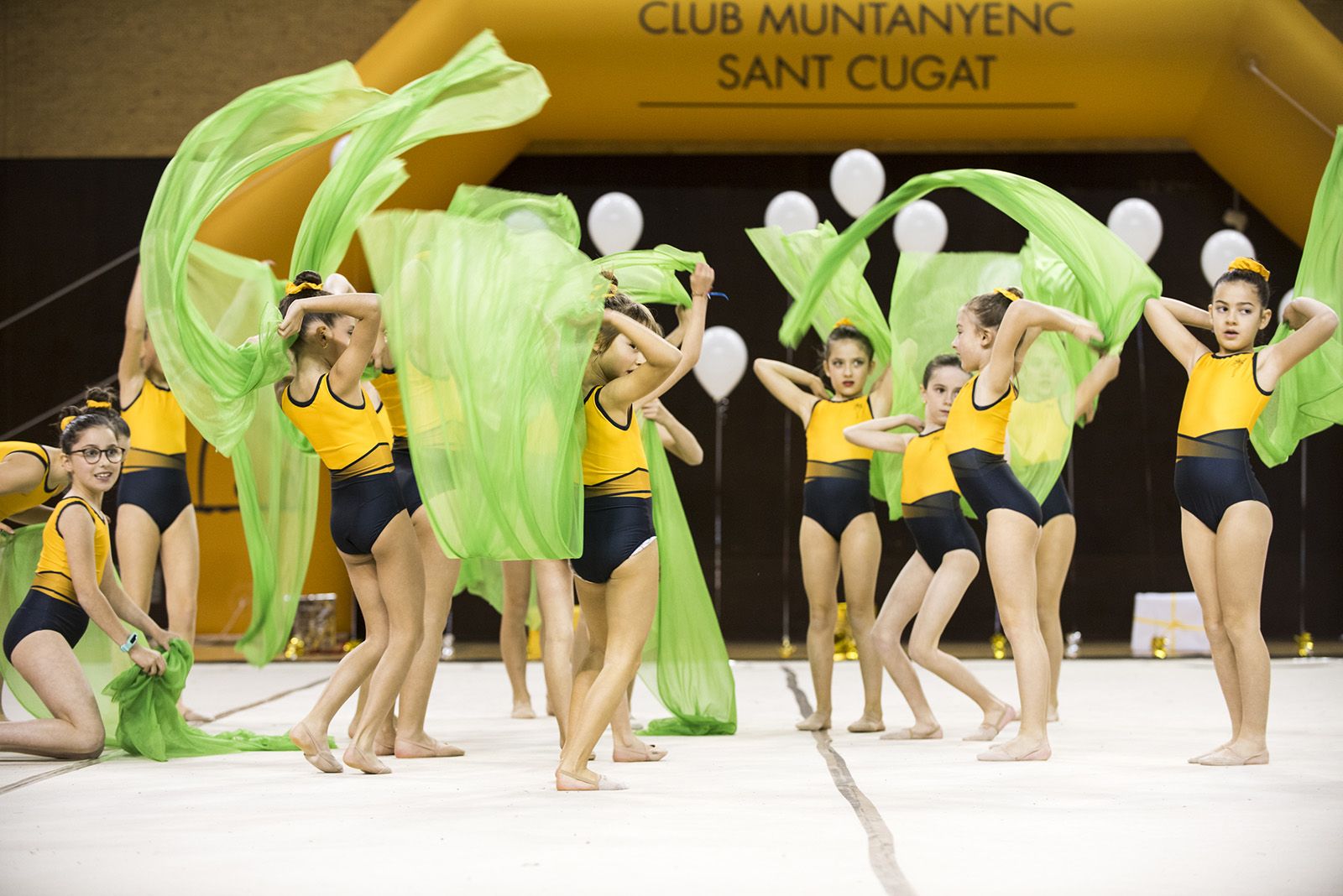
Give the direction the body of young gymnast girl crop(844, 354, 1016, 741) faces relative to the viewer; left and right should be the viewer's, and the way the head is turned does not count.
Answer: facing the viewer and to the left of the viewer

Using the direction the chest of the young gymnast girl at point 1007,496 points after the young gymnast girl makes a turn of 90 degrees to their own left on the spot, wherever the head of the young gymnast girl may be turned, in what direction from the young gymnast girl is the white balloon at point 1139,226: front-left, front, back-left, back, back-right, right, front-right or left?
back

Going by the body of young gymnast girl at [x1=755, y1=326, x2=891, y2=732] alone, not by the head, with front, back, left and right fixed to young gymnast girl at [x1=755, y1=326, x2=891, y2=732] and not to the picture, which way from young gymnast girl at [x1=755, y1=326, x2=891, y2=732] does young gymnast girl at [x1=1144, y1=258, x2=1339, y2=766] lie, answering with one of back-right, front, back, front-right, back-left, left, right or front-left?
front-left

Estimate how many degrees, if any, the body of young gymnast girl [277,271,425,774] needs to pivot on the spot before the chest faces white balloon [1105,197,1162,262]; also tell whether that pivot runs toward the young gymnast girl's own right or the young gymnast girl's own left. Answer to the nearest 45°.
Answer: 0° — they already face it

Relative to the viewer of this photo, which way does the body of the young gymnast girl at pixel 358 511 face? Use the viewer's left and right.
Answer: facing away from the viewer and to the right of the viewer

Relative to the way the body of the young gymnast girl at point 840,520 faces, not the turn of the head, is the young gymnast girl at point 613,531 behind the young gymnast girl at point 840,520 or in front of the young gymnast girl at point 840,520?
in front

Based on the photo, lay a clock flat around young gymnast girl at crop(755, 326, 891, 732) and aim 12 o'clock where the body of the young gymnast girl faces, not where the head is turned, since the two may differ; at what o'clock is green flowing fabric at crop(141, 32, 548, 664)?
The green flowing fabric is roughly at 2 o'clock from the young gymnast girl.

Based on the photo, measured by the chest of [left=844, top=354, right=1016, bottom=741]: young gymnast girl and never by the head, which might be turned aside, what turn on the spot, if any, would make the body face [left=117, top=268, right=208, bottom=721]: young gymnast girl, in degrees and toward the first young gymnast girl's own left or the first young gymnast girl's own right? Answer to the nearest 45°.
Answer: approximately 45° to the first young gymnast girl's own right

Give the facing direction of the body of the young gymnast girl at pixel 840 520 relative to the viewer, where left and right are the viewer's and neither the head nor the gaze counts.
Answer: facing the viewer

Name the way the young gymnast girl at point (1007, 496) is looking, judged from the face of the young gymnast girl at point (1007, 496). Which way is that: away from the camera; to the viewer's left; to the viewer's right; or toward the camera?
to the viewer's left

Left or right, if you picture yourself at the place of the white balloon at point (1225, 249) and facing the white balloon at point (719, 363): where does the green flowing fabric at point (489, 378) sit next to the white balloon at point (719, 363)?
left

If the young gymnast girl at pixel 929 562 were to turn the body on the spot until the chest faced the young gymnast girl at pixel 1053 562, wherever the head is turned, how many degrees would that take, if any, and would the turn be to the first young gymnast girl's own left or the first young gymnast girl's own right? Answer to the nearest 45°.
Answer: approximately 180°
